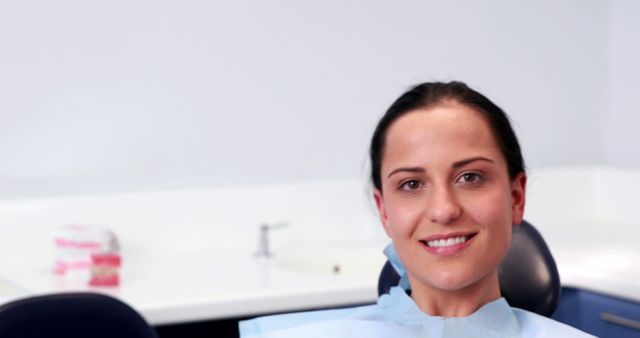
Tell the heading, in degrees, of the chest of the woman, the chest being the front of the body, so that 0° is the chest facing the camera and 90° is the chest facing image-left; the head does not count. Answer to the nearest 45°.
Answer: approximately 0°
